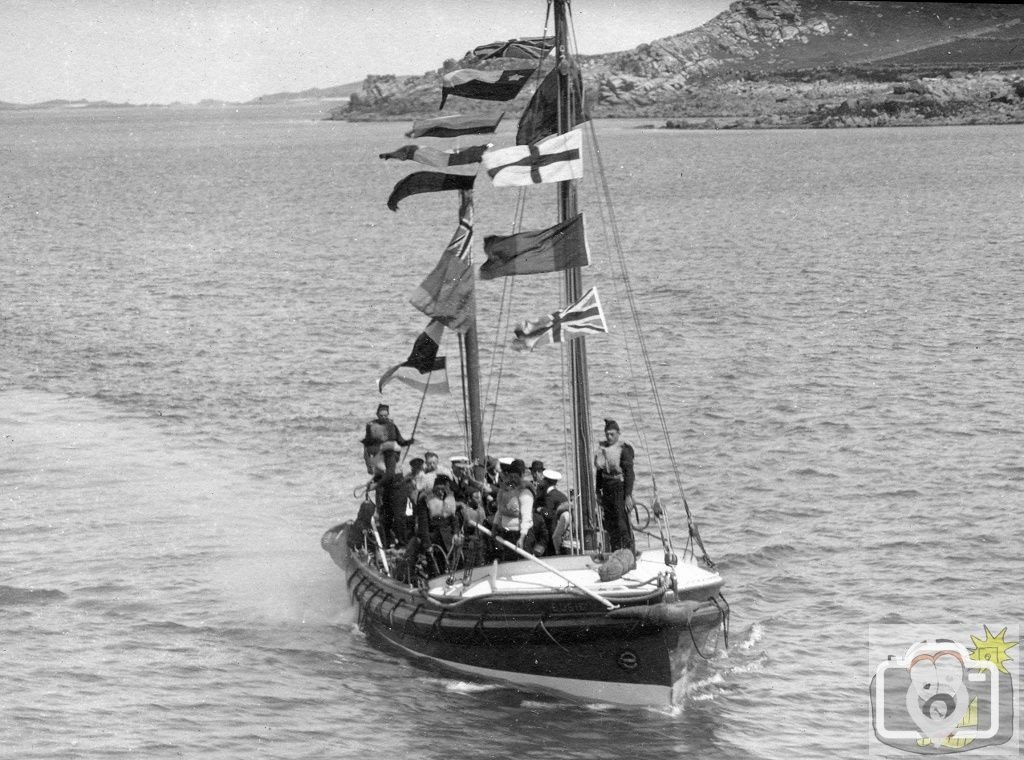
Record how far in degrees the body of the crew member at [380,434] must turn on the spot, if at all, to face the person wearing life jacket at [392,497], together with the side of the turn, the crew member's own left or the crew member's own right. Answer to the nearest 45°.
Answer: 0° — they already face them

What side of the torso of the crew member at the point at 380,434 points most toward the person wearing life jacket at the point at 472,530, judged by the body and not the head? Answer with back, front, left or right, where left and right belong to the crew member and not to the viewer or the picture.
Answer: front

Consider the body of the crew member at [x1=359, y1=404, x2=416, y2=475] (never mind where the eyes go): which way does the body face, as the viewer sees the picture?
toward the camera

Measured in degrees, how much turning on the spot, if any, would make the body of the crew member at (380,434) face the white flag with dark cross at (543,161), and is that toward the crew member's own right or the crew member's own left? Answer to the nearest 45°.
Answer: approximately 45° to the crew member's own left

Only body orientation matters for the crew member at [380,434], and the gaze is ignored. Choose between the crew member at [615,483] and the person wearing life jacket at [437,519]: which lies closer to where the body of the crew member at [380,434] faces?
the person wearing life jacket

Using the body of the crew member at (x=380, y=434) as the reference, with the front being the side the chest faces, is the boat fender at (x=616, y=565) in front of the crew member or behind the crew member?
in front

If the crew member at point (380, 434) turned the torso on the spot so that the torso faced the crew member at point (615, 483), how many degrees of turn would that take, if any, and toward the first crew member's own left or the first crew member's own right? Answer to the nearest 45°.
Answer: approximately 45° to the first crew member's own left
